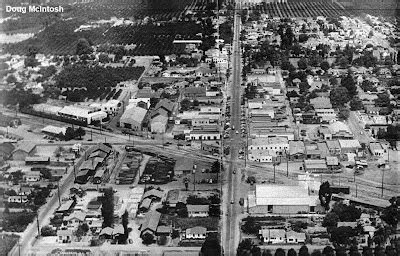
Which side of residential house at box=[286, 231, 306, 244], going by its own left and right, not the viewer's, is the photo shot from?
front

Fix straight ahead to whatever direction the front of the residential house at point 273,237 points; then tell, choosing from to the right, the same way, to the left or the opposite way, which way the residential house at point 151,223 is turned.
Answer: the same way

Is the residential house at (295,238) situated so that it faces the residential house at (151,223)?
no

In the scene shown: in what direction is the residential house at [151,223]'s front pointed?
toward the camera

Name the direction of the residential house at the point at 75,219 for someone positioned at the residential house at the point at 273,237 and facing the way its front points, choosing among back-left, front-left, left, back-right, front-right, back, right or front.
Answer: right

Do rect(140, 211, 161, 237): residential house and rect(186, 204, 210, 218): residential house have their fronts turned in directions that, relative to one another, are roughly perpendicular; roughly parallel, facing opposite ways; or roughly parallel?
roughly parallel

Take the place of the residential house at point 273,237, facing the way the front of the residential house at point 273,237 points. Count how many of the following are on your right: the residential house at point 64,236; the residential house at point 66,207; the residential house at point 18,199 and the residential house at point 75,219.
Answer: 4

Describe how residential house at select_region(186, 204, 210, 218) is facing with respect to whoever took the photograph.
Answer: facing the viewer

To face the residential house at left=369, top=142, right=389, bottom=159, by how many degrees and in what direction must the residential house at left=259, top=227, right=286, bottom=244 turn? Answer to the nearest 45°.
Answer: approximately 135° to its left
